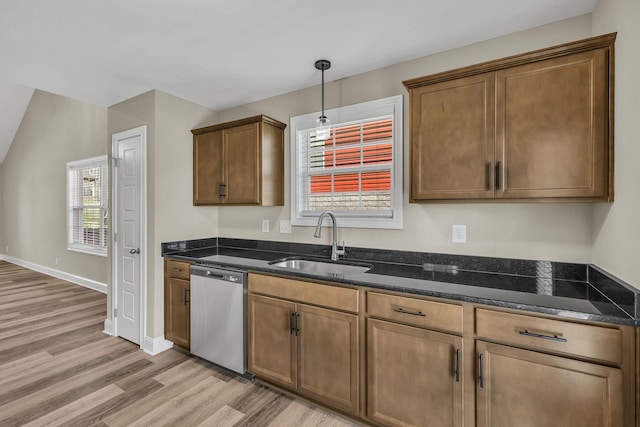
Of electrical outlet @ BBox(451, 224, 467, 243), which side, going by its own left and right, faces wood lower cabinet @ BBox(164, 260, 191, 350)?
right

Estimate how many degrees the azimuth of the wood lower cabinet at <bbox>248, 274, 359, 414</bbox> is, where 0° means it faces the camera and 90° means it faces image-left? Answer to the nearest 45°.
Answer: approximately 45°

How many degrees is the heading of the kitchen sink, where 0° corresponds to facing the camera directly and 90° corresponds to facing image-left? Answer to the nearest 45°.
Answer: approximately 45°

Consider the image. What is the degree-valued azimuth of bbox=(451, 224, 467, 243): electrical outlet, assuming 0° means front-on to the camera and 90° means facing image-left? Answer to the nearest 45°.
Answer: approximately 0°

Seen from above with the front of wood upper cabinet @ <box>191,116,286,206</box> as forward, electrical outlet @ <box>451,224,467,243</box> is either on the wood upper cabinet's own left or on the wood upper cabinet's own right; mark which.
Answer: on the wood upper cabinet's own left

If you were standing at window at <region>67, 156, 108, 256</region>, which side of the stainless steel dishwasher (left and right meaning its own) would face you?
right

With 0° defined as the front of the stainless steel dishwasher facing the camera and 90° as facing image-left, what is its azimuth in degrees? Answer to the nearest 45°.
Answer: approximately 45°

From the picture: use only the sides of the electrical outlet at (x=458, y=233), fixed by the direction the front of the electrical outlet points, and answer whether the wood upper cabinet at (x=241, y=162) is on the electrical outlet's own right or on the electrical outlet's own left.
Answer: on the electrical outlet's own right

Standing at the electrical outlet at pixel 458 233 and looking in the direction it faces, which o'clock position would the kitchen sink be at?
The kitchen sink is roughly at 3 o'clock from the electrical outlet.

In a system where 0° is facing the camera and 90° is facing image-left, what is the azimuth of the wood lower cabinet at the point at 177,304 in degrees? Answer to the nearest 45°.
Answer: approximately 45°

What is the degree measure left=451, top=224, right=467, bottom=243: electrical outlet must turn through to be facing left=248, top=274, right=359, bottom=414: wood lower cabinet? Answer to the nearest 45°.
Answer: approximately 45° to its right
